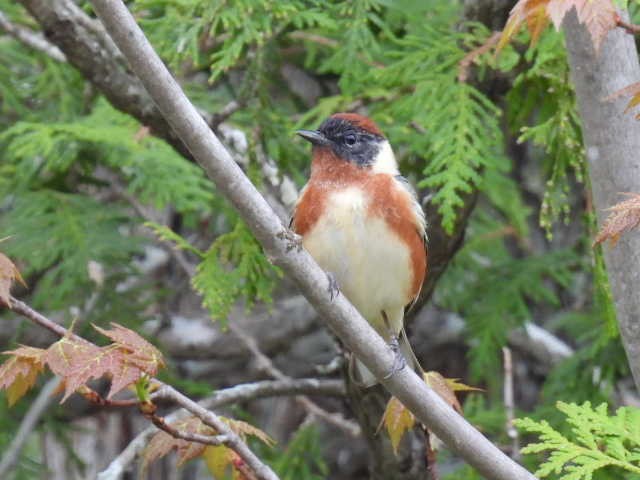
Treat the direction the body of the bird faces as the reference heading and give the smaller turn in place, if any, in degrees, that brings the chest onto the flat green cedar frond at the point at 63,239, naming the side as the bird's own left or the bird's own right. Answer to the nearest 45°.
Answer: approximately 90° to the bird's own right

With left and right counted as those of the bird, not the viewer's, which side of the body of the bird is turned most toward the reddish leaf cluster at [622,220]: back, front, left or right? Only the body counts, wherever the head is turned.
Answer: left

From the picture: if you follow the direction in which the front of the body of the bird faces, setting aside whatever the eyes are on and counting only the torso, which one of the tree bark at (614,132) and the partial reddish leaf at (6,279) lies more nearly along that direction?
the partial reddish leaf

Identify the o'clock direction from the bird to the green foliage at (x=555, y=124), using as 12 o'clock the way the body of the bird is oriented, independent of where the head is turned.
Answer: The green foliage is roughly at 7 o'clock from the bird.

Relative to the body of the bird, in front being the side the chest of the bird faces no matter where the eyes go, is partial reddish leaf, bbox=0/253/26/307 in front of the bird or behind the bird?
in front

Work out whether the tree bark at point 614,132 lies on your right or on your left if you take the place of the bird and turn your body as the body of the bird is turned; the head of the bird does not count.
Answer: on your left

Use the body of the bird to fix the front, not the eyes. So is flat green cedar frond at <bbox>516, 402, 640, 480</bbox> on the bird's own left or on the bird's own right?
on the bird's own left

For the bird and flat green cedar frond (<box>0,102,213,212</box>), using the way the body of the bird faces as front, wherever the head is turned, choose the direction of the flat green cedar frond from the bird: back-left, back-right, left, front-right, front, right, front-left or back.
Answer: right

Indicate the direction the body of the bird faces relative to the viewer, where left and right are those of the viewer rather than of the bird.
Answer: facing the viewer and to the left of the viewer
